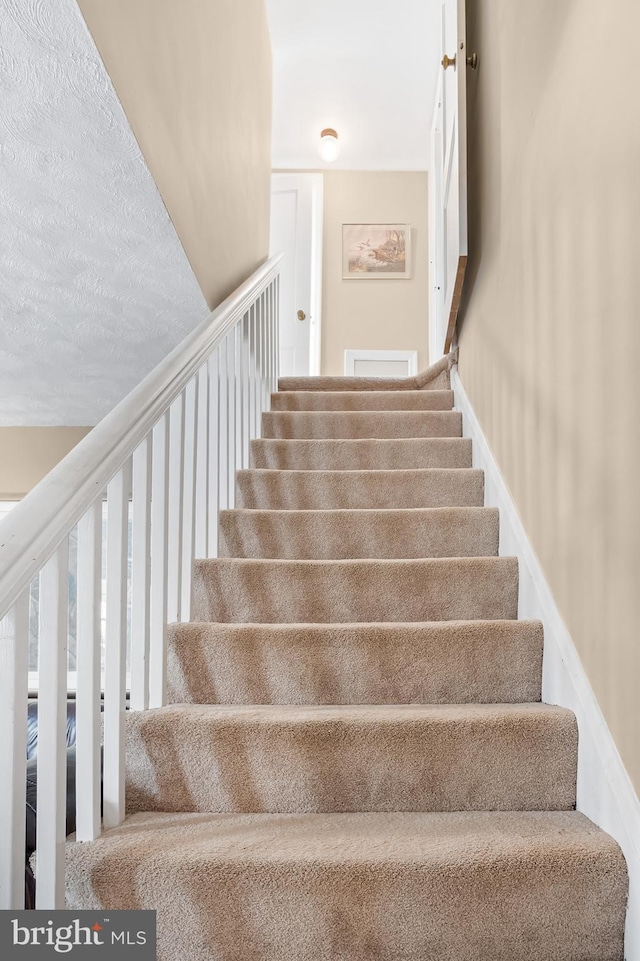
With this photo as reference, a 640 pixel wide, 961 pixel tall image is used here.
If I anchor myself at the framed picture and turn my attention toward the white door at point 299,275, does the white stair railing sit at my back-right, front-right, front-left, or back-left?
front-left

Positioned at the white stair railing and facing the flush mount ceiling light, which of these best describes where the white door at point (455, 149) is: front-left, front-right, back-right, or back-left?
front-right

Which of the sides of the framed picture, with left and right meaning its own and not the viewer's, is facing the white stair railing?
front
